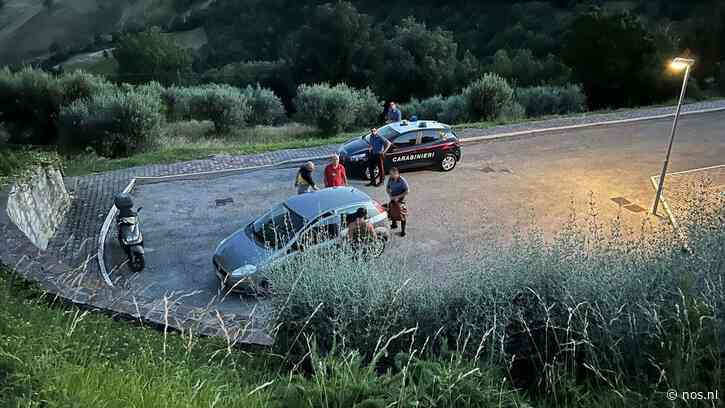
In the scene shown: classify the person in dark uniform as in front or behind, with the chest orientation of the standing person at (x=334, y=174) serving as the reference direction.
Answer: behind

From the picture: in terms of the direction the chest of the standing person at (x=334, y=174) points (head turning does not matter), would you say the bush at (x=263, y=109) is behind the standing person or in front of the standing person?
behind

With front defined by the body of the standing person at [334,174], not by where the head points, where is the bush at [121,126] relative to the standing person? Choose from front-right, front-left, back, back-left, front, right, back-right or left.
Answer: back-right

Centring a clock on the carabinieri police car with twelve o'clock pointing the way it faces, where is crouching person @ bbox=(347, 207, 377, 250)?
The crouching person is roughly at 11 o'clock from the carabinieri police car.

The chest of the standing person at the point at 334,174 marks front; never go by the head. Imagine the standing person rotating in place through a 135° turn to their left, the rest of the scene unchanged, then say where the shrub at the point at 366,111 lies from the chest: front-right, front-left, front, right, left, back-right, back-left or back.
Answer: front-left

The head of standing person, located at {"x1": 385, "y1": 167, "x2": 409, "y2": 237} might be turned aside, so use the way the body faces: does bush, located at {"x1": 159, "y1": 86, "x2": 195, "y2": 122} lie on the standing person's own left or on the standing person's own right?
on the standing person's own right

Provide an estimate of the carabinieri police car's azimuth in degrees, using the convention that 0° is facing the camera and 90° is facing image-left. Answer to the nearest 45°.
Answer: approximately 45°

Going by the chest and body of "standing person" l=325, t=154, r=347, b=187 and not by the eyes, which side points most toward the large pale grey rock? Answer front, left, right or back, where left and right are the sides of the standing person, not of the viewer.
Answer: right

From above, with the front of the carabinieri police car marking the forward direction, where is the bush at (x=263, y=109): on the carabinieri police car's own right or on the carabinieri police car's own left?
on the carabinieri police car's own right

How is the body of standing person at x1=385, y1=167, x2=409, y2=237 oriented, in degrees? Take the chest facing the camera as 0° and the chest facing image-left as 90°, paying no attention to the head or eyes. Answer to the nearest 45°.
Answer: approximately 45°

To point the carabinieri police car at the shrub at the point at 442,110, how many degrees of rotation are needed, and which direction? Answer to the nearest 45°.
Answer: approximately 135° to its right
